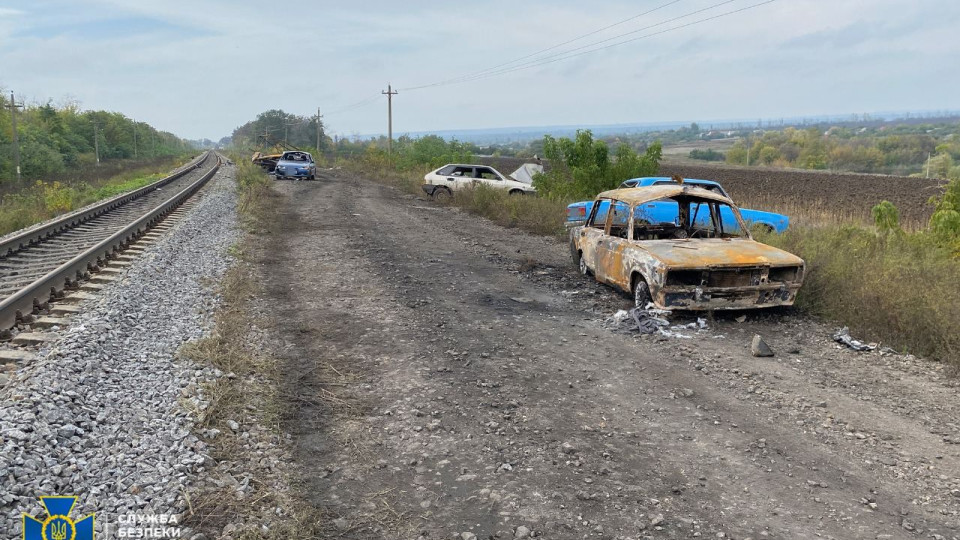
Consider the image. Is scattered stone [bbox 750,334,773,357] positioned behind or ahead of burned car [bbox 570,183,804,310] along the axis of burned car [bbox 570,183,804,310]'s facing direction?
ahead

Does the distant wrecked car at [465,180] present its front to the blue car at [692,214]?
no

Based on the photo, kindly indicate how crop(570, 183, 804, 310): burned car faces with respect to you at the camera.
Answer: facing the viewer and to the right of the viewer

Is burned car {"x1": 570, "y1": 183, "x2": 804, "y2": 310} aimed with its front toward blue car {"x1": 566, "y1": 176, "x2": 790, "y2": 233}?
no

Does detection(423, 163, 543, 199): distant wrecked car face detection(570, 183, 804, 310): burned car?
no

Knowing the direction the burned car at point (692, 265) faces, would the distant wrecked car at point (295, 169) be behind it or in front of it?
behind

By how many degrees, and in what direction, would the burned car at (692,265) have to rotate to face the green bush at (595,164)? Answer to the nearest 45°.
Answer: approximately 135° to its left
